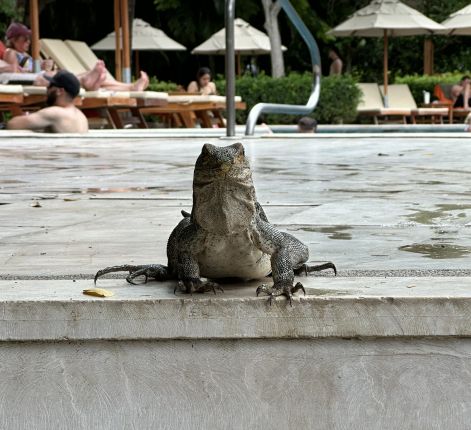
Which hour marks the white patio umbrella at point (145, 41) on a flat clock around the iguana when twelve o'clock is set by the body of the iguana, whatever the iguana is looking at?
The white patio umbrella is roughly at 6 o'clock from the iguana.

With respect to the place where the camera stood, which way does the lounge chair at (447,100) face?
facing the viewer and to the right of the viewer

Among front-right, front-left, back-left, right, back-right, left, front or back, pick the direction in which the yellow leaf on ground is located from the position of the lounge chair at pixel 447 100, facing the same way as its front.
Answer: front-right

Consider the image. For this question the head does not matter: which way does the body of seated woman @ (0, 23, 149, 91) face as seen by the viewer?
to the viewer's right

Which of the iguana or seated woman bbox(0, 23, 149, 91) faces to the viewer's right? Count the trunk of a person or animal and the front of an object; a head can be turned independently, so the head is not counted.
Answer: the seated woman

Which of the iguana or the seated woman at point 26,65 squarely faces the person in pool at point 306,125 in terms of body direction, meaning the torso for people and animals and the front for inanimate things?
the seated woman

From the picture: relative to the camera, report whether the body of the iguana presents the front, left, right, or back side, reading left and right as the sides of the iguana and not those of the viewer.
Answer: front

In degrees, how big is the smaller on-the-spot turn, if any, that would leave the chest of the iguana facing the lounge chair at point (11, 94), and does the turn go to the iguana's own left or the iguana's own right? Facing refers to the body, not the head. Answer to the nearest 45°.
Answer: approximately 180°

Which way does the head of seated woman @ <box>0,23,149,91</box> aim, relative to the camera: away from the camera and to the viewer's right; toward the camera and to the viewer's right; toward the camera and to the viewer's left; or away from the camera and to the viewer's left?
toward the camera and to the viewer's right

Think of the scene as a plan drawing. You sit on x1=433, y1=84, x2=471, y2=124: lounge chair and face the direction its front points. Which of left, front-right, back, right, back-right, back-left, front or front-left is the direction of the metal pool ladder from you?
front-right

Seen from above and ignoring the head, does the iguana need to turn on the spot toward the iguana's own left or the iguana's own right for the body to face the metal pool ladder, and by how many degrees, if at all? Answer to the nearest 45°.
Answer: approximately 180°

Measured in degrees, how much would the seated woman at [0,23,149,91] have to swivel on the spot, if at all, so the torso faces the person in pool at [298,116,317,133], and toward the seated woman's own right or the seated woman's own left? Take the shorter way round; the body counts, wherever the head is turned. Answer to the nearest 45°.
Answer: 0° — they already face them

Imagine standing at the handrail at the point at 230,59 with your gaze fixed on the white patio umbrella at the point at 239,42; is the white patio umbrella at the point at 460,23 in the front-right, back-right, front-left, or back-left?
front-right

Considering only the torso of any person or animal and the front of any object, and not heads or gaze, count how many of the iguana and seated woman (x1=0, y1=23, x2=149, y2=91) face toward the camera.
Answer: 1
